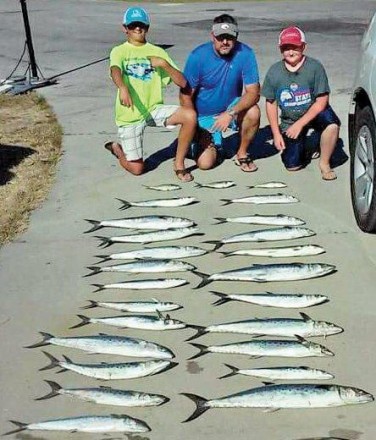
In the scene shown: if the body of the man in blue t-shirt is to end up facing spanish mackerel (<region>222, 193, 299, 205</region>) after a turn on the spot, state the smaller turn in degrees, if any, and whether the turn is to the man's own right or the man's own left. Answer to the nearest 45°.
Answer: approximately 45° to the man's own left

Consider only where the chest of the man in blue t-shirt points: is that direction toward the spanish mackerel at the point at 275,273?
yes

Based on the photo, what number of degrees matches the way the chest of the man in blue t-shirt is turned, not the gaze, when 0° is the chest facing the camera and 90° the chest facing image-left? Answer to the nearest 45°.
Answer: approximately 0°

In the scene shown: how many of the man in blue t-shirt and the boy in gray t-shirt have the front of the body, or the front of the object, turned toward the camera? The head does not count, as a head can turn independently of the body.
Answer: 2

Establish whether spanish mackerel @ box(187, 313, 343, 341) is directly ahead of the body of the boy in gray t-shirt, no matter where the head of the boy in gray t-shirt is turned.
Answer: yes

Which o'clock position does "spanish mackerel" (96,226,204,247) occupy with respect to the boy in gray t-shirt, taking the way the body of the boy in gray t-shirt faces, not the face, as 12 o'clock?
The spanish mackerel is roughly at 1 o'clock from the boy in gray t-shirt.

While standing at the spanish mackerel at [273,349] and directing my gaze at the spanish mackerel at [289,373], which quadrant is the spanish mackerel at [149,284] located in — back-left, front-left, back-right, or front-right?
back-right

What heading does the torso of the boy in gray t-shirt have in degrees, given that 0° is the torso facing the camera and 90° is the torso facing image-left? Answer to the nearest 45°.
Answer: approximately 0°

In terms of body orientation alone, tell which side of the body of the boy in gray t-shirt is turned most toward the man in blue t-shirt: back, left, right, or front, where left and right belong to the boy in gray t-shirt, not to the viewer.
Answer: right
